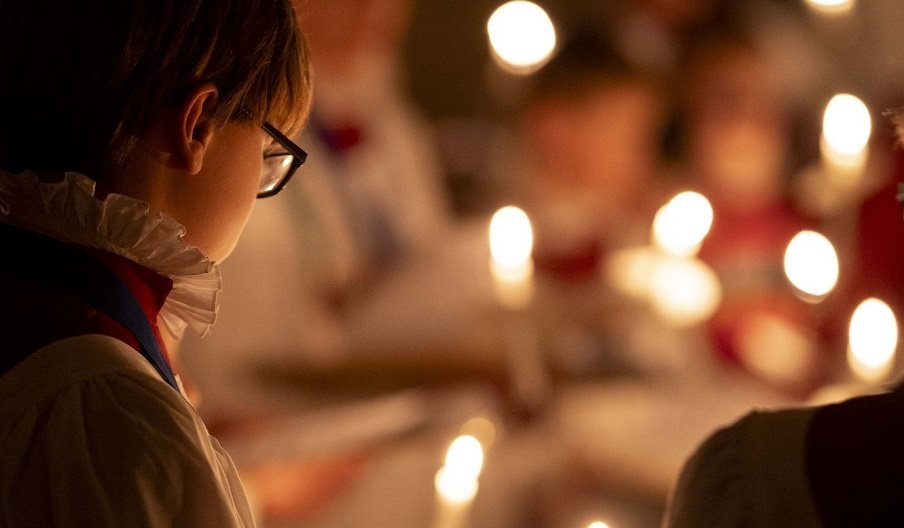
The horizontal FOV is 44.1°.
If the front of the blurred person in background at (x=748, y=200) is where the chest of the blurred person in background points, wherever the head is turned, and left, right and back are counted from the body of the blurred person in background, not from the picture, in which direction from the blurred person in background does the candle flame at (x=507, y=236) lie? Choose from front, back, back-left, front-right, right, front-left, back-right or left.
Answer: front-right

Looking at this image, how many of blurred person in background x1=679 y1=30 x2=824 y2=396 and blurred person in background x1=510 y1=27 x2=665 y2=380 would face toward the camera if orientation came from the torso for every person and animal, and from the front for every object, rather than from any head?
2

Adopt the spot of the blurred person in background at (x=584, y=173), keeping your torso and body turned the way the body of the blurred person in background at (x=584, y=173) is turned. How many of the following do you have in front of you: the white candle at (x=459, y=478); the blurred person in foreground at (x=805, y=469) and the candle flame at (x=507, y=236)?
3

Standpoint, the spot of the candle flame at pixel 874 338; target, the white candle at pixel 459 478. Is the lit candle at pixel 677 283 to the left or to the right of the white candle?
right

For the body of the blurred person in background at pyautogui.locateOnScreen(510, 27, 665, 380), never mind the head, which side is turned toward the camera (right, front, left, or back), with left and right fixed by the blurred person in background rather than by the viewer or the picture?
front

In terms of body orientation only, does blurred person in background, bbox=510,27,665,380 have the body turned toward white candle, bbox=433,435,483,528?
yes

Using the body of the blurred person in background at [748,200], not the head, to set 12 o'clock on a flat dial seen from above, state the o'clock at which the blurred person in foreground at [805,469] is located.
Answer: the blurred person in foreground at [805,469] is roughly at 12 o'clock from the blurred person in background at [748,200].

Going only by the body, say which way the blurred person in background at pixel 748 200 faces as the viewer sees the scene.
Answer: toward the camera

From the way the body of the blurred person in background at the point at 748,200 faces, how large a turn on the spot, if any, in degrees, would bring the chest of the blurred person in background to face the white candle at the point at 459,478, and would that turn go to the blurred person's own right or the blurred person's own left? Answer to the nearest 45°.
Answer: approximately 45° to the blurred person's own right
